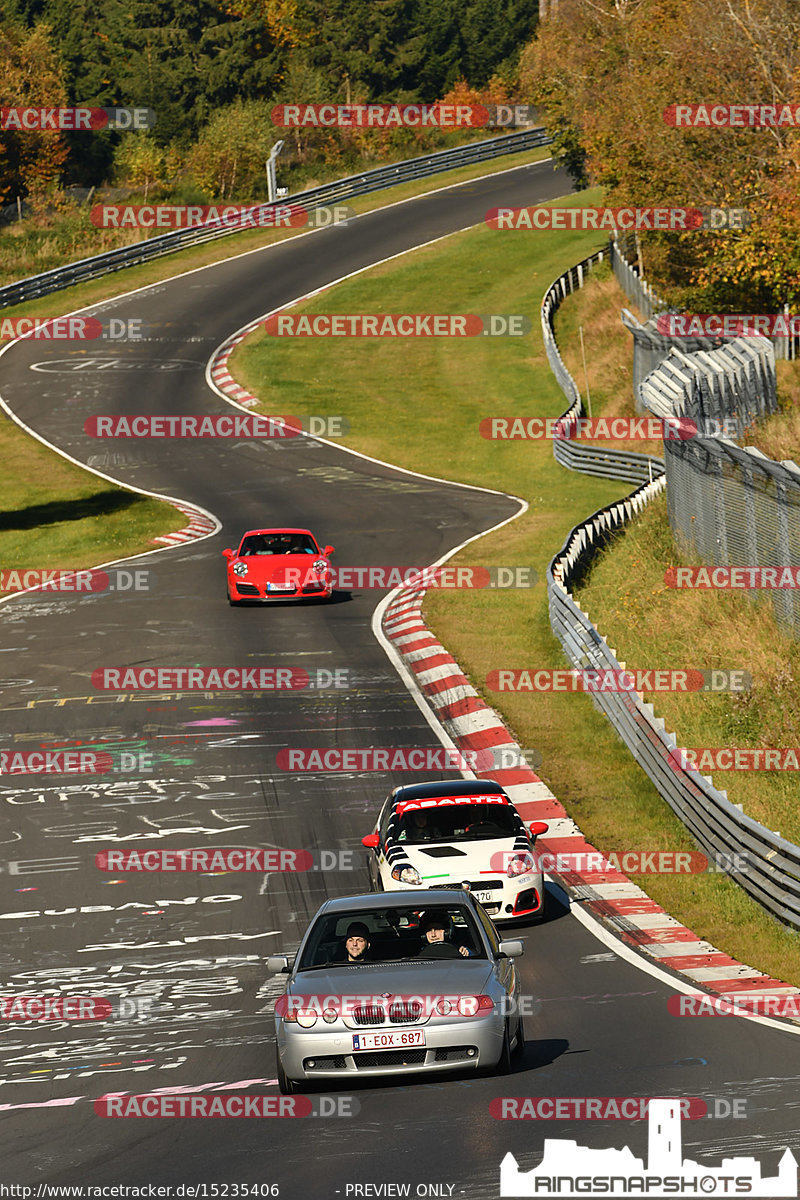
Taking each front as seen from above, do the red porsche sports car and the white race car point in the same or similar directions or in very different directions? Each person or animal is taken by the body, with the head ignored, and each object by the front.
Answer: same or similar directions

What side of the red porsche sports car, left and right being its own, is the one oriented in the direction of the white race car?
front

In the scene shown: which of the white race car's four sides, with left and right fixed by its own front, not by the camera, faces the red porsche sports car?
back

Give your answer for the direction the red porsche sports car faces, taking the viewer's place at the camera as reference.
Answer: facing the viewer

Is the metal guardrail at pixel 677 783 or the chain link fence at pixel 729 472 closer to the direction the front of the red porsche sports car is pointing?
the metal guardrail

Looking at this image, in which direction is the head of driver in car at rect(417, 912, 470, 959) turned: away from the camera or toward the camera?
toward the camera

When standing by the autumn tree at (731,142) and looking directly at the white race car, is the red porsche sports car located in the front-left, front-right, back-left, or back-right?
front-right

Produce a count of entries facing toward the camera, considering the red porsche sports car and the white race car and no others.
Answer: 2

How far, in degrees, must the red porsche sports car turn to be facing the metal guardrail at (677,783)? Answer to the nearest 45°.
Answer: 0° — it already faces it

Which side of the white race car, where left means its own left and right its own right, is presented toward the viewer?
front

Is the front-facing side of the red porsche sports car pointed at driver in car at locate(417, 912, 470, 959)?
yes

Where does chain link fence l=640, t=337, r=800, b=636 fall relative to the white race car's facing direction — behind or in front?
behind
